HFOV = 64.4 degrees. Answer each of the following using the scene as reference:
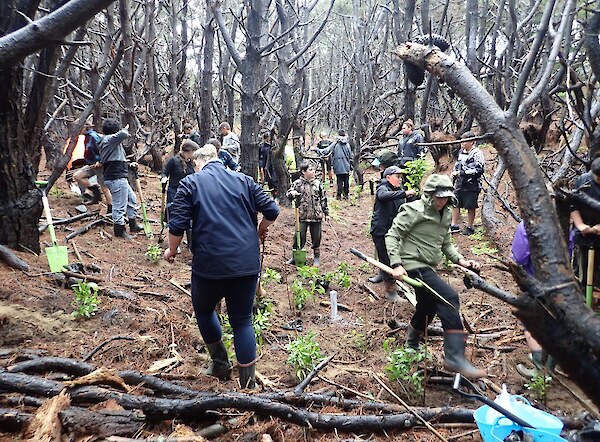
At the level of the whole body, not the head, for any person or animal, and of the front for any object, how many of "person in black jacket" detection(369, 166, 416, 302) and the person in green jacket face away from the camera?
0

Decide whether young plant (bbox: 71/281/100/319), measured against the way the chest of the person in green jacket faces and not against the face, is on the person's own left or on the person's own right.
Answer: on the person's own right

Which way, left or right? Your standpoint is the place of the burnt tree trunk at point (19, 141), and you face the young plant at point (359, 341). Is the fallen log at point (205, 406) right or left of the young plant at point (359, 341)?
right

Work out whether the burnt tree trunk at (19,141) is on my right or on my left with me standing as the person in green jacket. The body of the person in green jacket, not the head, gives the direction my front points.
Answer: on my right
